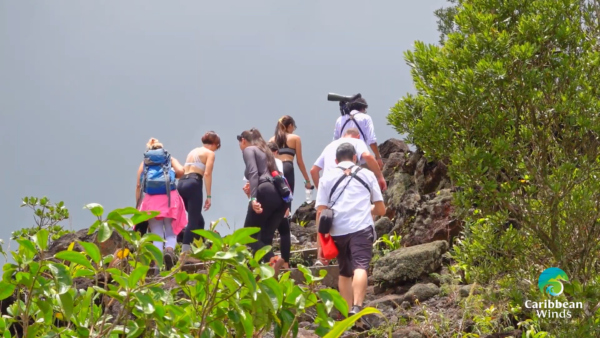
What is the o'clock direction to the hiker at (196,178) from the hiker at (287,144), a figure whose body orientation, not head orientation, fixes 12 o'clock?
the hiker at (196,178) is roughly at 8 o'clock from the hiker at (287,144).

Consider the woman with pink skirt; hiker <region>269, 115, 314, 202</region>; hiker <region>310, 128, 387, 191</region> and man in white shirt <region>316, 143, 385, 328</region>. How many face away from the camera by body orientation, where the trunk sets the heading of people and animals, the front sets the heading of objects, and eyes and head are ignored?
4

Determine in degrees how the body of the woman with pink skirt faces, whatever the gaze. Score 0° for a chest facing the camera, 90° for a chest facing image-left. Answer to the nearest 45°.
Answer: approximately 180°

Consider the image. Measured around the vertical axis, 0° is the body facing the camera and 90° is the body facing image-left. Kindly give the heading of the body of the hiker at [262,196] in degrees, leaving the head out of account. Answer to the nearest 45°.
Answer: approximately 135°

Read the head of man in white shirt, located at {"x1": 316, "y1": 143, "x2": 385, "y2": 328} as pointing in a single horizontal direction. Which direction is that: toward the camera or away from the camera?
away from the camera

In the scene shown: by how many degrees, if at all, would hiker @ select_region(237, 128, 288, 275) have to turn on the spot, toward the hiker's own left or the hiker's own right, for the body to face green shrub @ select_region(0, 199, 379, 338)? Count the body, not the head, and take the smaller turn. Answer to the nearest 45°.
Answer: approximately 135° to the hiker's own left

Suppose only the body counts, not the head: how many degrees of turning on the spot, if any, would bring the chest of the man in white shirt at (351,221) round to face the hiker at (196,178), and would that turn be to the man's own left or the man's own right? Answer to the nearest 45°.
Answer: approximately 45° to the man's own left

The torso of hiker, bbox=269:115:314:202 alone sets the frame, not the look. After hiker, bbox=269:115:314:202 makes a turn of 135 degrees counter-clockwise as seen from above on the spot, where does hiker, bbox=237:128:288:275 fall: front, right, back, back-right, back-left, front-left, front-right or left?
front-left

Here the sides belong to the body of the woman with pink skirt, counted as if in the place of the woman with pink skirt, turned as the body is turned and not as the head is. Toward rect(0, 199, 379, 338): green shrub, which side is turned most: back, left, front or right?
back

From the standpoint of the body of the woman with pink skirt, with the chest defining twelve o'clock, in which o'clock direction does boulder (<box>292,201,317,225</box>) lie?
The boulder is roughly at 1 o'clock from the woman with pink skirt.

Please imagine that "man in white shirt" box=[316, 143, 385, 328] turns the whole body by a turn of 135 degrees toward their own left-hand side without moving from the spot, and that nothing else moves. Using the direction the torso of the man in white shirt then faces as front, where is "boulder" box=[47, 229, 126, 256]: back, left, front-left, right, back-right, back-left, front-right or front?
right

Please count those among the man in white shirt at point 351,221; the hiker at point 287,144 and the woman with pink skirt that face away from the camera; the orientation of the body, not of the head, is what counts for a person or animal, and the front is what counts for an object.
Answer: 3

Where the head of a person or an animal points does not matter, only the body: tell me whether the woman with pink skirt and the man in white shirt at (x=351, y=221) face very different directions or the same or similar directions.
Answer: same or similar directions

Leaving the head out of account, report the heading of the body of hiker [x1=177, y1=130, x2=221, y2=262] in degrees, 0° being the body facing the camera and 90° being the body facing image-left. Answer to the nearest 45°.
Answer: approximately 225°

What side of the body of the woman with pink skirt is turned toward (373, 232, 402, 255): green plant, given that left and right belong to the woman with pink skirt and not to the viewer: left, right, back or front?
right

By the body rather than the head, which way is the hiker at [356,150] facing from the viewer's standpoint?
away from the camera
